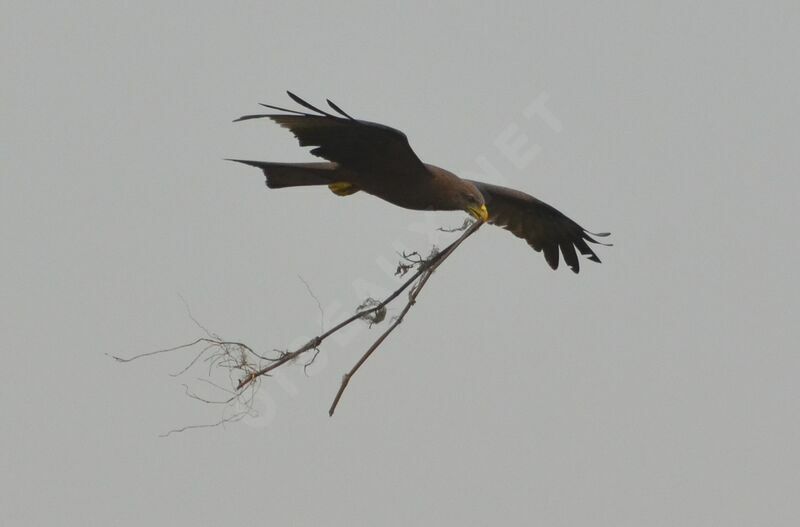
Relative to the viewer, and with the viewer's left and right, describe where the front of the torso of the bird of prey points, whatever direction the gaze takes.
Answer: facing the viewer and to the right of the viewer
